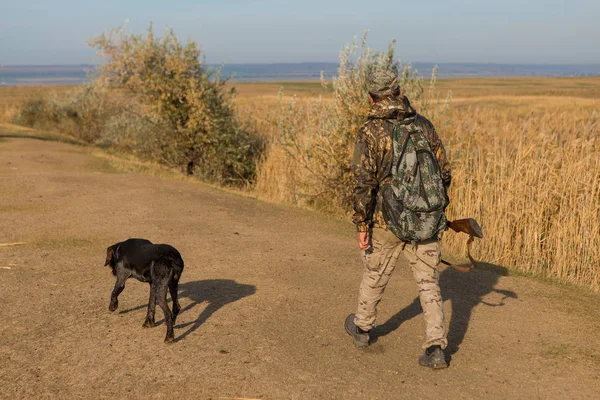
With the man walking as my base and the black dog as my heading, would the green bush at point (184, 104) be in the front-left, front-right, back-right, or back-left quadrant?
front-right

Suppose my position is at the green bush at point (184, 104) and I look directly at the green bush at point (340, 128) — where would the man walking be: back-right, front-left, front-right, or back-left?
front-right

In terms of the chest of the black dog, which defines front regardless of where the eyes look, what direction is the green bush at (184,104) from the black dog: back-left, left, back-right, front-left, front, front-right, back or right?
front-right

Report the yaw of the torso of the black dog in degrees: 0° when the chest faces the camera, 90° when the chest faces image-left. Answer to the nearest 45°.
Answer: approximately 135°

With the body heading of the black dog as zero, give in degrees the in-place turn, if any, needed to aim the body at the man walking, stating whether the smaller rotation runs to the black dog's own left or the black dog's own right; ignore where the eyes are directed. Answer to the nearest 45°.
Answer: approximately 180°

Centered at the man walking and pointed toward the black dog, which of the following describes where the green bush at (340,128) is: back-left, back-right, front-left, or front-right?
front-right

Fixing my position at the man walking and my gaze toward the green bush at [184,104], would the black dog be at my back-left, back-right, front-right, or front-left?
front-left

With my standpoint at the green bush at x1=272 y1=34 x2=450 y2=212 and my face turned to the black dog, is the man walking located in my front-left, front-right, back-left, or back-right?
front-left

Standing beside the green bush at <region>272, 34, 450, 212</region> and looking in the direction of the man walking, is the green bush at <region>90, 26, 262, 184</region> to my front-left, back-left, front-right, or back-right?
back-right

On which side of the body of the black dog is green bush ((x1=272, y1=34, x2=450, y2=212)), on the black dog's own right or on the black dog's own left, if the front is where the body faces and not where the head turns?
on the black dog's own right

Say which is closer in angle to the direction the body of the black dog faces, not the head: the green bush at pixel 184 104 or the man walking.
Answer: the green bush

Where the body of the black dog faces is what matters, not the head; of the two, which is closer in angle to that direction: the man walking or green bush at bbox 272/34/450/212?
the green bush

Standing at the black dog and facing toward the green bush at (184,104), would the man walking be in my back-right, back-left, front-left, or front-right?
back-right
